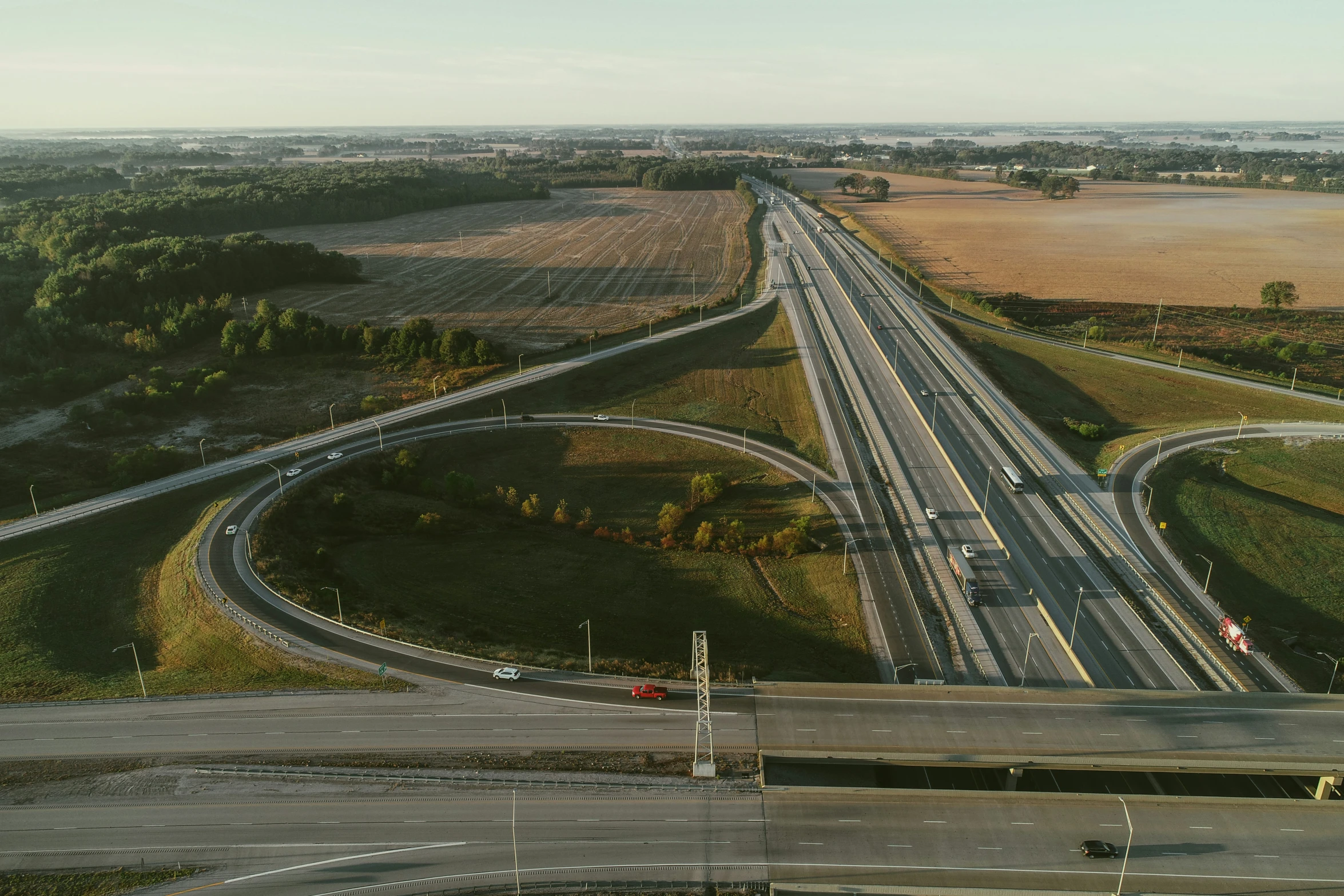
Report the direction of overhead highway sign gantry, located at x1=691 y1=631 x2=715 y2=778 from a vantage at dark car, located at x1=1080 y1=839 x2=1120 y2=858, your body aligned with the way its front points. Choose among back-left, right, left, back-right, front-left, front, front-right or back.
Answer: back

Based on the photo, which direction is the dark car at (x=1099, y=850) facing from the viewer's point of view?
to the viewer's right
